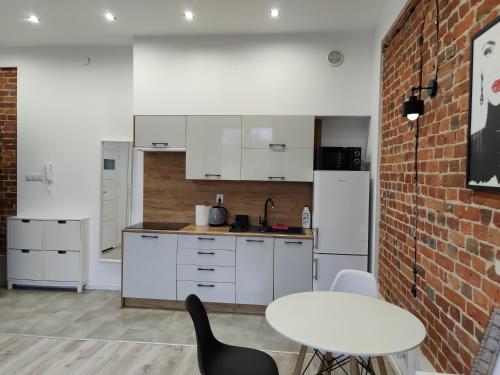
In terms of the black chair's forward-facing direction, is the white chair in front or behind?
in front

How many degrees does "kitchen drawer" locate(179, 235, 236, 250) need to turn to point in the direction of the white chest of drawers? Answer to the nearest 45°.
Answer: approximately 135° to its right

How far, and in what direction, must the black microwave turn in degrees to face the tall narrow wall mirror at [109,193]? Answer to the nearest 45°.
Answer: approximately 90° to its right

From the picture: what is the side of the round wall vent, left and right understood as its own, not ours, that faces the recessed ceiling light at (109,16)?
right

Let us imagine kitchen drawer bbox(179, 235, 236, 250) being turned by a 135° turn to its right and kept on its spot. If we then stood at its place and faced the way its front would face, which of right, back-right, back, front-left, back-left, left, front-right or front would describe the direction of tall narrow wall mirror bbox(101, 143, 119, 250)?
front

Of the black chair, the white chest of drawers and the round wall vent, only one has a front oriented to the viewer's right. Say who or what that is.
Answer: the black chair

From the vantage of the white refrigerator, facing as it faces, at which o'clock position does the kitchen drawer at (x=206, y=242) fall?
The kitchen drawer is roughly at 3 o'clock from the white refrigerator.

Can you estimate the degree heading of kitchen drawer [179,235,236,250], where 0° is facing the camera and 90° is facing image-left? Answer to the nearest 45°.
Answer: approximately 0°

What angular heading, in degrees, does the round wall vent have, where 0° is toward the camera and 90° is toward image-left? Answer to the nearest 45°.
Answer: approximately 0°

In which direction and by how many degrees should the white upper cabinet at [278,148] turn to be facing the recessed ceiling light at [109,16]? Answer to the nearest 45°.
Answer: approximately 90° to its right

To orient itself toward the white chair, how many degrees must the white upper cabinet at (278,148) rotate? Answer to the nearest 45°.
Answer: approximately 45° to its left

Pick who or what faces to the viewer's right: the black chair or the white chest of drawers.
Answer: the black chair

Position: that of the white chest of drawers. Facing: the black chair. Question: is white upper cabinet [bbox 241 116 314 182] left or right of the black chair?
left
